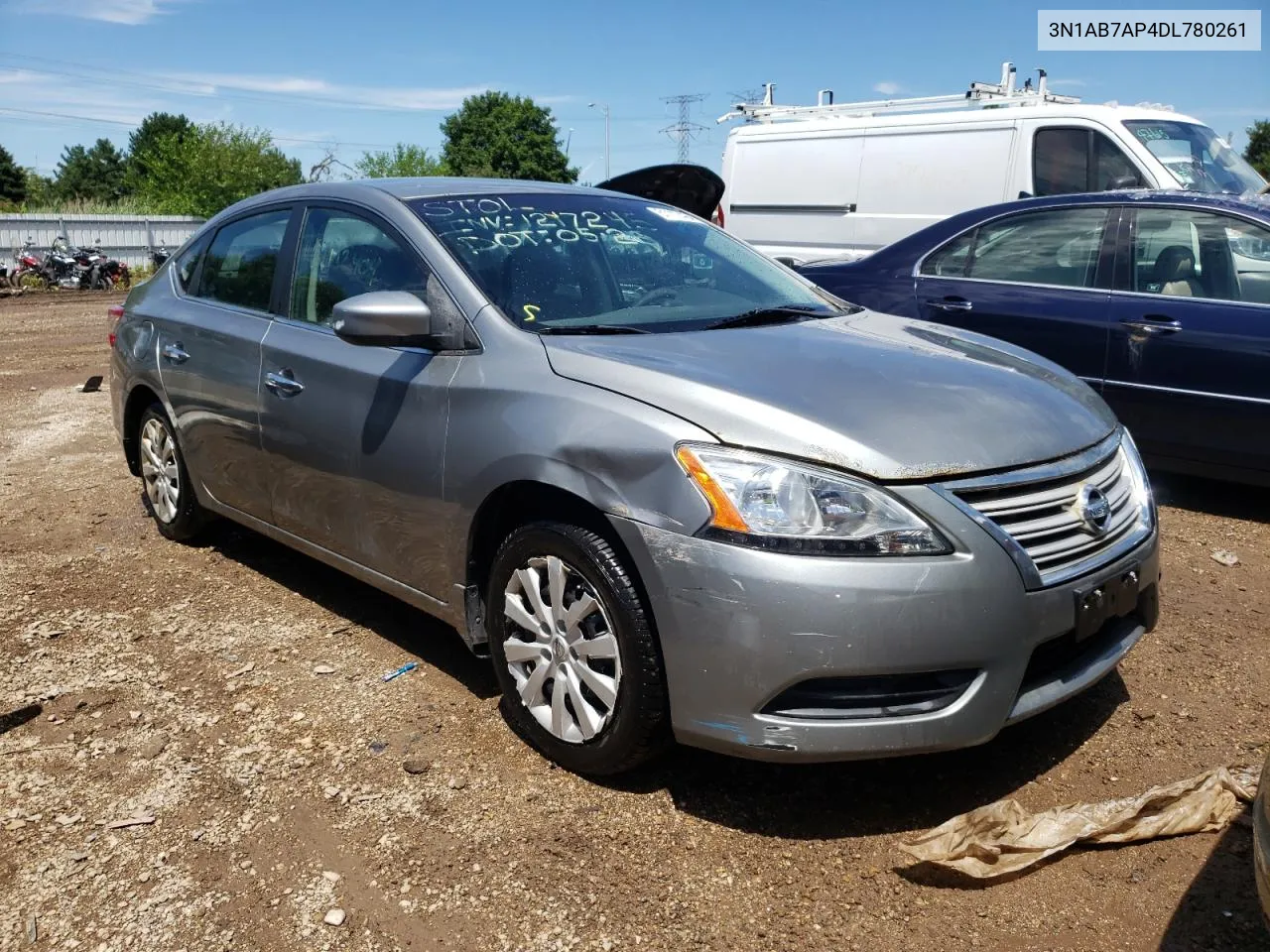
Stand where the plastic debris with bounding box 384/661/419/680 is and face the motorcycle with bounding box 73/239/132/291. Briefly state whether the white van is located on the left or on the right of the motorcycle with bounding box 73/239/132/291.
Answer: right

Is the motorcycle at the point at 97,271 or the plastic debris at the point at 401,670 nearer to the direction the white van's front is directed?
the plastic debris

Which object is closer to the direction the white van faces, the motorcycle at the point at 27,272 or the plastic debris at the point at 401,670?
the plastic debris

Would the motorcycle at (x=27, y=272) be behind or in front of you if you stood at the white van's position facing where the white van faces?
behind

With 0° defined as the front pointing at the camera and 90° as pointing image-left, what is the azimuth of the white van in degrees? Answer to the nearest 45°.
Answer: approximately 315°

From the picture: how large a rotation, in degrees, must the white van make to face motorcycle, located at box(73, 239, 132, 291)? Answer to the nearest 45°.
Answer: approximately 180°
